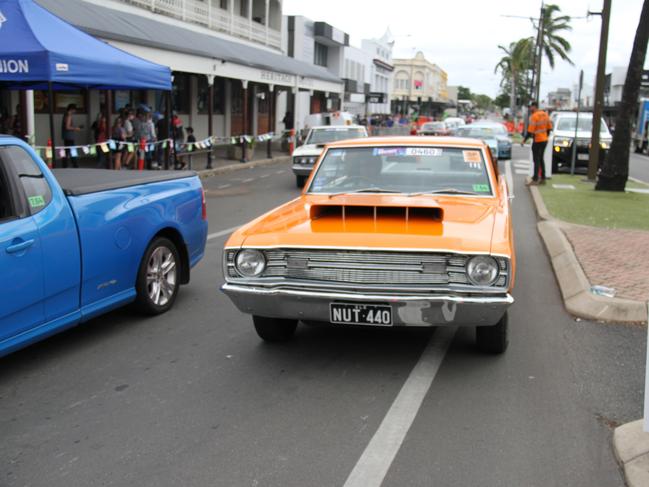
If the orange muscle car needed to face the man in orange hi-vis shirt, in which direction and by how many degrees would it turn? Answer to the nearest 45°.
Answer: approximately 180°

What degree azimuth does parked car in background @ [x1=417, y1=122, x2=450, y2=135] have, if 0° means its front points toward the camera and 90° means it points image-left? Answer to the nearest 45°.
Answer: approximately 0°

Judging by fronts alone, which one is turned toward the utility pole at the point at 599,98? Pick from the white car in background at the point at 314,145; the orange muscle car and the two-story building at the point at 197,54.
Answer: the two-story building

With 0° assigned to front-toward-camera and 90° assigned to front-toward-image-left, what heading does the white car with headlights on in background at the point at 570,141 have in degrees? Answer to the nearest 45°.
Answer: approximately 0°

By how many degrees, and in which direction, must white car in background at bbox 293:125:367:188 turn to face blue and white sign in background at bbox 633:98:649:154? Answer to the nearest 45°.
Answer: approximately 135° to its left

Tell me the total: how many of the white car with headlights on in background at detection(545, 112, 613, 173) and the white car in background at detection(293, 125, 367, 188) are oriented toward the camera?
2

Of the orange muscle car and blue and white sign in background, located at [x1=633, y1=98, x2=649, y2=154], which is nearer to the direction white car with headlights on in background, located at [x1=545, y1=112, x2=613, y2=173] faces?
the orange muscle car
